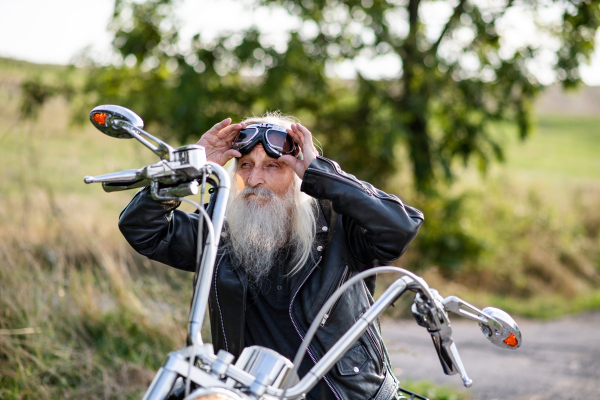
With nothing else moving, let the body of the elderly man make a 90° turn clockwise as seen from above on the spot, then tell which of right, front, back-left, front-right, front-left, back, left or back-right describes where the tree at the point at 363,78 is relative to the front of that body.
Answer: front-right

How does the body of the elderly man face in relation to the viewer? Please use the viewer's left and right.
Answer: facing the viewer and to the left of the viewer
